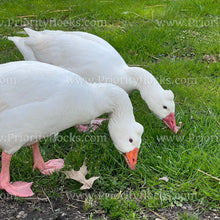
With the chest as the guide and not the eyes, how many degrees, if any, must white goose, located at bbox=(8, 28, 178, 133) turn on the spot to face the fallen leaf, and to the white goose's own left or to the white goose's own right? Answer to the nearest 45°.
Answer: approximately 90° to the white goose's own right

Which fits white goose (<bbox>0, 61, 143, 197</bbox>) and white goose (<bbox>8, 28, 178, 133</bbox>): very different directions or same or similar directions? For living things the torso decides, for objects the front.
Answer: same or similar directions

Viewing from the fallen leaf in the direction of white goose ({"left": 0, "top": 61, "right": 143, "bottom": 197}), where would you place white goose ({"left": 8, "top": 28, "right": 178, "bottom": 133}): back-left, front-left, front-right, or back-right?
front-right

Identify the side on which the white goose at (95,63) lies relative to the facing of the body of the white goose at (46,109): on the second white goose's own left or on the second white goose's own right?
on the second white goose's own left

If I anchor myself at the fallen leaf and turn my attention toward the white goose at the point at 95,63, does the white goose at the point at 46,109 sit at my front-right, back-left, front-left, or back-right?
front-left

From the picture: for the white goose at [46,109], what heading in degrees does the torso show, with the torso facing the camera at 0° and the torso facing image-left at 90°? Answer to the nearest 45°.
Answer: approximately 270°

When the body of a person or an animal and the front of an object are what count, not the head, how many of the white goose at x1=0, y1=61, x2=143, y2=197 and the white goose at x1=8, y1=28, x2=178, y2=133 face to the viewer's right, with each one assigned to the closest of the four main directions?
2

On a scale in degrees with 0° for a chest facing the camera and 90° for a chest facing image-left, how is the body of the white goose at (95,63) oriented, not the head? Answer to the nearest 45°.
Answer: approximately 270°

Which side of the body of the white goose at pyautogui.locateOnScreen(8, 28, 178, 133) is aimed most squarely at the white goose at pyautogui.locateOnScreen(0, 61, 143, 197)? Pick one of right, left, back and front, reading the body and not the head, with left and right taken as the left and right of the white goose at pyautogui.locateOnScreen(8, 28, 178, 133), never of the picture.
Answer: right
